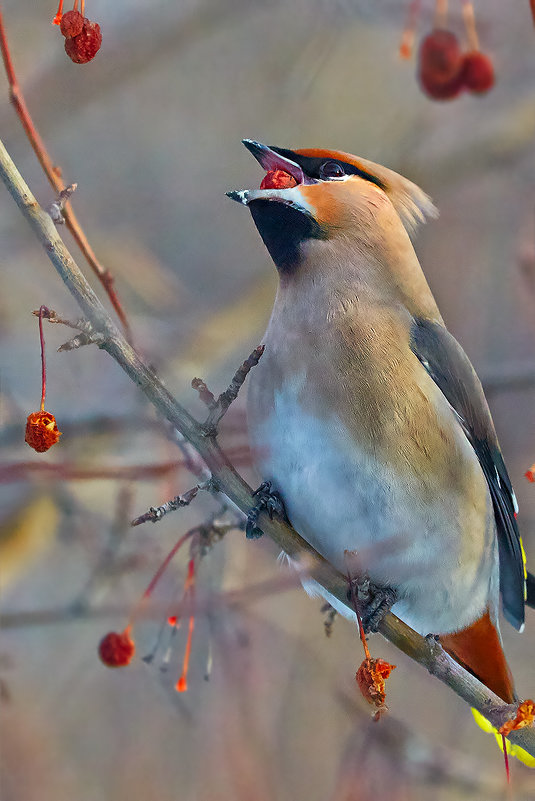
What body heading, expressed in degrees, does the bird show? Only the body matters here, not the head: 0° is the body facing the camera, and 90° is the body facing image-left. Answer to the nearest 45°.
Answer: approximately 45°
